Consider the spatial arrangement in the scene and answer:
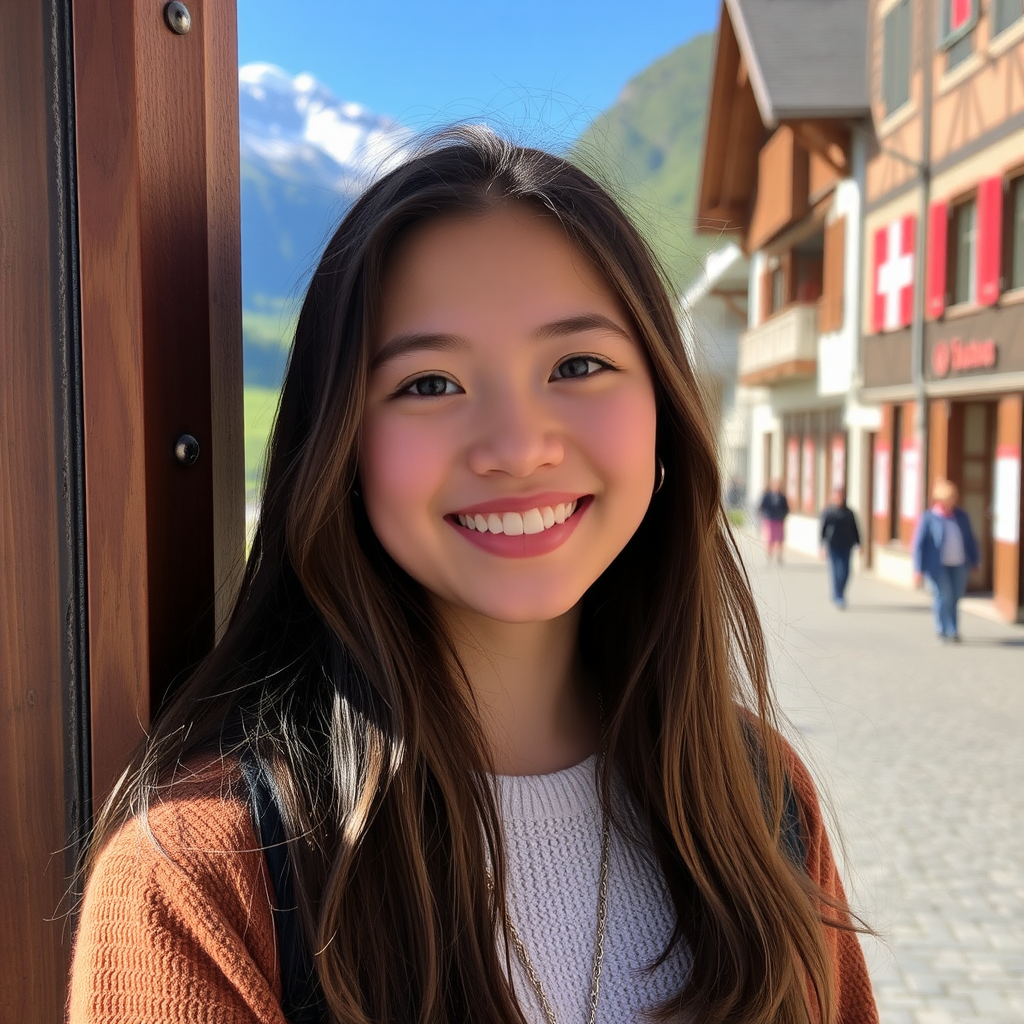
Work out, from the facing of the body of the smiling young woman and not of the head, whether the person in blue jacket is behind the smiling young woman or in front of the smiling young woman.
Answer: behind

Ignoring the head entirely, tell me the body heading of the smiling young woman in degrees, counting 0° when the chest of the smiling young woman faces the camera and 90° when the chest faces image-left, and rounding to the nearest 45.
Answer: approximately 0°

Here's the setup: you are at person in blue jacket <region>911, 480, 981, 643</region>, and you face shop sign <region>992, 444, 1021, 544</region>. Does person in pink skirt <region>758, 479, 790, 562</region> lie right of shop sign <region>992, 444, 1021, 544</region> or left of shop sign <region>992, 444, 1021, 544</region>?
left

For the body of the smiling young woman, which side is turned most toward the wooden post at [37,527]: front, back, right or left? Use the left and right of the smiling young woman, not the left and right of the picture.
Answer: right
